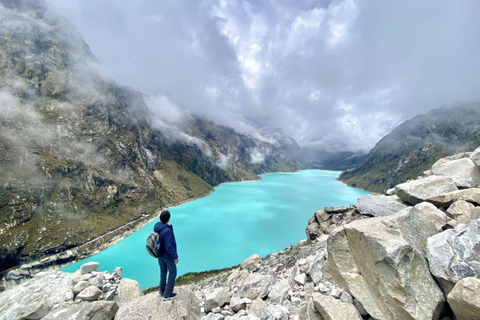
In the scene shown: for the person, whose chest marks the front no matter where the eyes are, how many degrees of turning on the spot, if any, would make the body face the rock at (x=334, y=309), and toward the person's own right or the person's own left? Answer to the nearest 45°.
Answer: approximately 90° to the person's own right

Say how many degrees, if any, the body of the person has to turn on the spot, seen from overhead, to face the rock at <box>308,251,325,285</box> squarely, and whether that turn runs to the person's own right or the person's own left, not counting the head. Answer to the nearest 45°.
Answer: approximately 45° to the person's own right

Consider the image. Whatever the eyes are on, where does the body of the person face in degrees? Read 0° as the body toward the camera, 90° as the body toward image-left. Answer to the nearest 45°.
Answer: approximately 225°

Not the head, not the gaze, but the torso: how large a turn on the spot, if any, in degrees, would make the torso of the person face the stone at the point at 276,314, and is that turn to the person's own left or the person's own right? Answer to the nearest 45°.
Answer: approximately 90° to the person's own right

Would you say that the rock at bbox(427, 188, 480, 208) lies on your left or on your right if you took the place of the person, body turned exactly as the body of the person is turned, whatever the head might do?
on your right

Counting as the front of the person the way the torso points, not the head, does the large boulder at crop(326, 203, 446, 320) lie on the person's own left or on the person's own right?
on the person's own right

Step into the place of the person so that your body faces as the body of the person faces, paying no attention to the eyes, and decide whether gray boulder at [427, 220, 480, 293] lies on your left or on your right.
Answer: on your right

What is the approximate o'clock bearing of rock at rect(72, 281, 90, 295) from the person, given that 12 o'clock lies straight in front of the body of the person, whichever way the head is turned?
The rock is roughly at 9 o'clock from the person.

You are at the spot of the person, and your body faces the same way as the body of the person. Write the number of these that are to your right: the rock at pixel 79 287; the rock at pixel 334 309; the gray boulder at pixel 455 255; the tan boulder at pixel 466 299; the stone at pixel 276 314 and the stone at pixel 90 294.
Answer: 4

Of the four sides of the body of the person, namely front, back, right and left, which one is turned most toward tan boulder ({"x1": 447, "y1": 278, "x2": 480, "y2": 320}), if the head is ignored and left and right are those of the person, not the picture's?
right

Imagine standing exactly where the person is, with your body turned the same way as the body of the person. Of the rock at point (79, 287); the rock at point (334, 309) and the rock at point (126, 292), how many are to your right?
1

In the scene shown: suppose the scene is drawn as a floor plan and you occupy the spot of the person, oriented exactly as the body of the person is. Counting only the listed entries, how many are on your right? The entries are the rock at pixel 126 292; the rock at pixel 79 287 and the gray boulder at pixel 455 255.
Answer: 1

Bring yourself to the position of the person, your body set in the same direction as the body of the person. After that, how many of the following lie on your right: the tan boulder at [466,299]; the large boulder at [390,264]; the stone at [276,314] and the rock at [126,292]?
3
